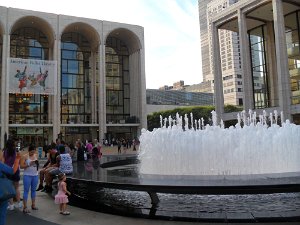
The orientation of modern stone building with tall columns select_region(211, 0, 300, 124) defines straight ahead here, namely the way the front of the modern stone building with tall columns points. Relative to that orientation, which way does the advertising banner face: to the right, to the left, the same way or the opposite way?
to the left

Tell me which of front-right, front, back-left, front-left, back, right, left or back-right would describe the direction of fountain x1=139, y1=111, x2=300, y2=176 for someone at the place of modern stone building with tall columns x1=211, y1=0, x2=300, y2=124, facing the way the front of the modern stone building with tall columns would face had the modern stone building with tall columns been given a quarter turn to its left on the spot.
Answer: front-right

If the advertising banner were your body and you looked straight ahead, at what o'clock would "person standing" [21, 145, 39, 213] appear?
The person standing is roughly at 12 o'clock from the advertising banner.

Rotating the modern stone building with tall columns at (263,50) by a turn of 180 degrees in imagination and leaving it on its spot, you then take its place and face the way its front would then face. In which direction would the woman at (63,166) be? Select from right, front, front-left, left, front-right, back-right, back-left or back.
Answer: back-right

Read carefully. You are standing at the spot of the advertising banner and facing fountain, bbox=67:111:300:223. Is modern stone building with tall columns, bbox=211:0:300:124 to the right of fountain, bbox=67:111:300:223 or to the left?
left

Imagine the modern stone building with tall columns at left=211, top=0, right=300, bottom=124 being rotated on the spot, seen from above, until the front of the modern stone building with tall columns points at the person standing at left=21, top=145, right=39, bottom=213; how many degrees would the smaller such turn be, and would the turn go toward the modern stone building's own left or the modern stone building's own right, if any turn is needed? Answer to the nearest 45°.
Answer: approximately 45° to the modern stone building's own left

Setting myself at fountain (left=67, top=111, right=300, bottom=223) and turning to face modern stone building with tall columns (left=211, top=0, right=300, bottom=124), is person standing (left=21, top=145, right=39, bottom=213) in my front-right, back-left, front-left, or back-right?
back-left

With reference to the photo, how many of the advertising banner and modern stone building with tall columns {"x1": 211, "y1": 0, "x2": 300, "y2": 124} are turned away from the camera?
0

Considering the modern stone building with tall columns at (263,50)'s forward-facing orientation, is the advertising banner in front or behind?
in front

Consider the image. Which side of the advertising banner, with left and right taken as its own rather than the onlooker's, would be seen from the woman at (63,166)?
front

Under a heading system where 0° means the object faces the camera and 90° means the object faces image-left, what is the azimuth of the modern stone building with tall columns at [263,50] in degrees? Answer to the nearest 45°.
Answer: approximately 45°

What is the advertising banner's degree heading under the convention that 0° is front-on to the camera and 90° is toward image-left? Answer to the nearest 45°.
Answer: approximately 0°

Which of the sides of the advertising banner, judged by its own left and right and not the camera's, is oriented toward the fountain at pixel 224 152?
front

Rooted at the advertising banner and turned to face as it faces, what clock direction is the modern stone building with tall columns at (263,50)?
The modern stone building with tall columns is roughly at 10 o'clock from the advertising banner.
